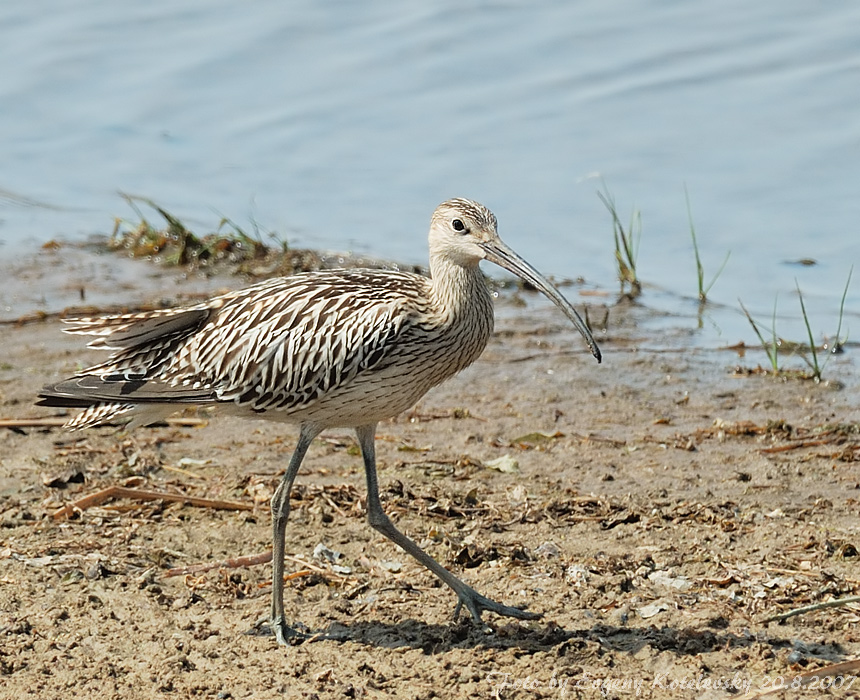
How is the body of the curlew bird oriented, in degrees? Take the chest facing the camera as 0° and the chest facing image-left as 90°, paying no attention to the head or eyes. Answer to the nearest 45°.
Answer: approximately 270°

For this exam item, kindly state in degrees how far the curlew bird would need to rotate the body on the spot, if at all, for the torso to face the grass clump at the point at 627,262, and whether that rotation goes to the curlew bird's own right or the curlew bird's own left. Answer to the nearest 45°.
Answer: approximately 45° to the curlew bird's own left

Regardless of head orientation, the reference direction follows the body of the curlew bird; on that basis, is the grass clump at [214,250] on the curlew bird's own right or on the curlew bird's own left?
on the curlew bird's own left

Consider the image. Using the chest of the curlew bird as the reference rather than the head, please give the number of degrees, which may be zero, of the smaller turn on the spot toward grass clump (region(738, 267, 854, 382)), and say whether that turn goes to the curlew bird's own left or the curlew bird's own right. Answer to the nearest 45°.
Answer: approximately 45° to the curlew bird's own left
